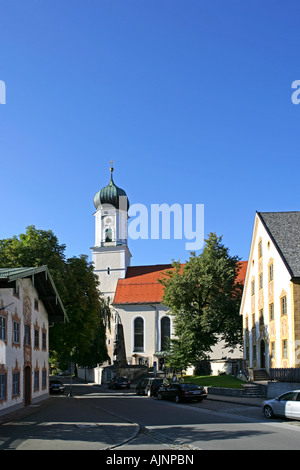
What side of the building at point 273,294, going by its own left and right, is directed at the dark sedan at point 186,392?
front

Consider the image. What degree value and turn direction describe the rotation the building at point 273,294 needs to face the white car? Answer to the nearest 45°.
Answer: approximately 45° to its left

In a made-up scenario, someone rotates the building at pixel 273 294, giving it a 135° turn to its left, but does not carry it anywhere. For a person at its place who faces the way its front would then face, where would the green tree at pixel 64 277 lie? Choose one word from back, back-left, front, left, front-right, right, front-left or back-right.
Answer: back

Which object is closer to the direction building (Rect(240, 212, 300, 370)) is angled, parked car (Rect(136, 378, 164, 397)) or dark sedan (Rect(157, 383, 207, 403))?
the dark sedan

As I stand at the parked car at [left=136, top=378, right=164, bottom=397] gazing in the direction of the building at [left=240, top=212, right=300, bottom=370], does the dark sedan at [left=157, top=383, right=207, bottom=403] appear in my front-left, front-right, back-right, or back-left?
front-right

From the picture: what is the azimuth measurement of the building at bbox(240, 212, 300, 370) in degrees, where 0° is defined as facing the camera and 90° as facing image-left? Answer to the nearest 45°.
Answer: approximately 45°
